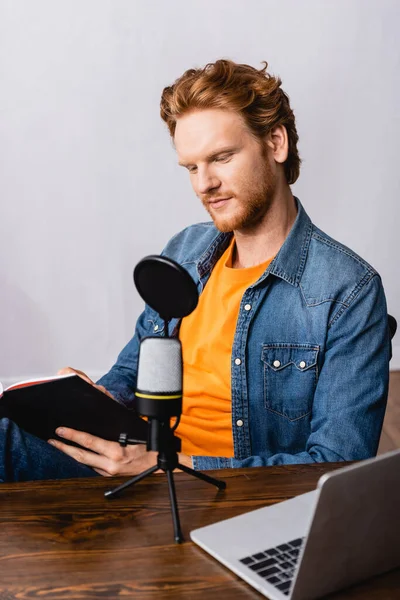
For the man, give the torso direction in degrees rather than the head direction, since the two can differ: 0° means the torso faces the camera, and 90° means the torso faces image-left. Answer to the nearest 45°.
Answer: approximately 45°

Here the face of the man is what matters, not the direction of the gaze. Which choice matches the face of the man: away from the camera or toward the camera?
toward the camera

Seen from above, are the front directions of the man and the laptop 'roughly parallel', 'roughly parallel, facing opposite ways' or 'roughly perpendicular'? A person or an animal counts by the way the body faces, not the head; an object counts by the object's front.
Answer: roughly perpendicular

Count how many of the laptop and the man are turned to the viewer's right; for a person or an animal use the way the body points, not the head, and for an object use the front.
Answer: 0

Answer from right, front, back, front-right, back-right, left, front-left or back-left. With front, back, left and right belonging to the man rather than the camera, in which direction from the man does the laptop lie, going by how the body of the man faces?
front-left
